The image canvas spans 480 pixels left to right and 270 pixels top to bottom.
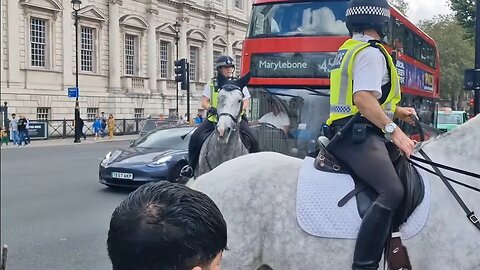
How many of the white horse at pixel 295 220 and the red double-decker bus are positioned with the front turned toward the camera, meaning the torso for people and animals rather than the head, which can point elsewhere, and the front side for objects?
1

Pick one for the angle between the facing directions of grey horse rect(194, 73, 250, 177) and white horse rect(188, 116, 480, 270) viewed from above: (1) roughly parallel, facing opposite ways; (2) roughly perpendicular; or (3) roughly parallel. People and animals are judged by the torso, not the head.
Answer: roughly perpendicular

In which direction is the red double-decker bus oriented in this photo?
toward the camera

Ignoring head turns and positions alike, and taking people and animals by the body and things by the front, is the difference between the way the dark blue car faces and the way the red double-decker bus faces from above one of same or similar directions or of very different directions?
same or similar directions

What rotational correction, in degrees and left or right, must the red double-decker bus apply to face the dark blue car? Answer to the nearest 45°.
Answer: approximately 90° to its right

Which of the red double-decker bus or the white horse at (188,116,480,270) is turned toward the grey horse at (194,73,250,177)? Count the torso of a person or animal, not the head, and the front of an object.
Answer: the red double-decker bus

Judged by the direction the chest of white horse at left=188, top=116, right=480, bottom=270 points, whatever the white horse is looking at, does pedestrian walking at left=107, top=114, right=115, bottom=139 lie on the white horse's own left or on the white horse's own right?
on the white horse's own left

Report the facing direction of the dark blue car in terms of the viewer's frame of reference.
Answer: facing the viewer and to the left of the viewer

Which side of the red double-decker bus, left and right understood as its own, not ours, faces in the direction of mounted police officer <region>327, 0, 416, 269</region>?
front

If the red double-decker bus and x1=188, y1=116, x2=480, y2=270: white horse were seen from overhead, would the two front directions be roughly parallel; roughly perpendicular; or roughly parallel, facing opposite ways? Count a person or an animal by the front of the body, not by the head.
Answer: roughly perpendicular

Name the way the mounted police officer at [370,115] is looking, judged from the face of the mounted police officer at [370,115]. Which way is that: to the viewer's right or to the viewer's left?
to the viewer's right

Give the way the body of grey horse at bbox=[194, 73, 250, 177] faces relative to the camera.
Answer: toward the camera

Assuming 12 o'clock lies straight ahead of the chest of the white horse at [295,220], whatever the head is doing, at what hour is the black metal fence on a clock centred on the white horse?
The black metal fence is roughly at 8 o'clock from the white horse.

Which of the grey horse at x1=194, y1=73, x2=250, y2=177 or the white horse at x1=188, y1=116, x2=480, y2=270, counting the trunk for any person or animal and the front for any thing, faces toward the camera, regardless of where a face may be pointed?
the grey horse

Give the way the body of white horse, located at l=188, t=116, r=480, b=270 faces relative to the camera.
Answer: to the viewer's right

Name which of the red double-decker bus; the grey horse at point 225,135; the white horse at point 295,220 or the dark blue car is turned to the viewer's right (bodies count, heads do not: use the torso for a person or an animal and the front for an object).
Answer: the white horse
